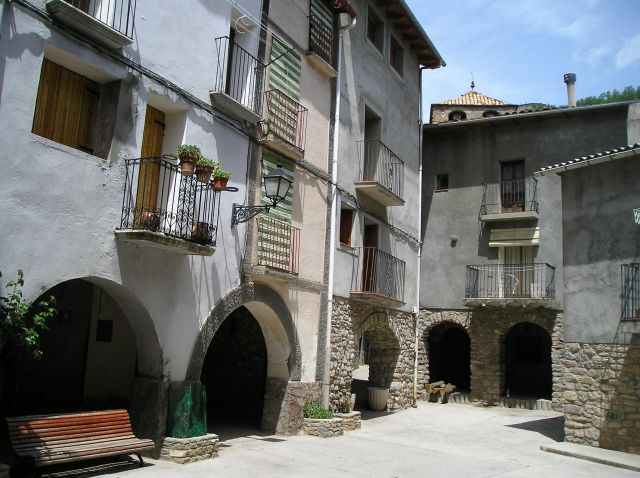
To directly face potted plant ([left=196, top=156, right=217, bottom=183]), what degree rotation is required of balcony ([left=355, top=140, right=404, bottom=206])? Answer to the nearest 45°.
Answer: approximately 45° to its right

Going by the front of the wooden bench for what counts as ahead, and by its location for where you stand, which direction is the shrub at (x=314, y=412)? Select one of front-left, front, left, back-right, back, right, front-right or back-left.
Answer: left

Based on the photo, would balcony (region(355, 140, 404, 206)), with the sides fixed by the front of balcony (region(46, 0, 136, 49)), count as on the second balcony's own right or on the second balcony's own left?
on the second balcony's own left

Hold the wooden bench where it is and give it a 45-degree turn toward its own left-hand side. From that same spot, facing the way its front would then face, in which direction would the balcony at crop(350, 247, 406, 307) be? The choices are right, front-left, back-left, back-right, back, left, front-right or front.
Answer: front-left

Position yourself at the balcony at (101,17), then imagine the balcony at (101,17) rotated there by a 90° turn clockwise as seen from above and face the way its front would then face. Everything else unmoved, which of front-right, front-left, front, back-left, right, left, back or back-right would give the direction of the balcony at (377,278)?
back

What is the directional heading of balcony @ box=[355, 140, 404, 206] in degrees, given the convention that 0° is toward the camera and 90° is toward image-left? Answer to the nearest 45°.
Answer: approximately 315°

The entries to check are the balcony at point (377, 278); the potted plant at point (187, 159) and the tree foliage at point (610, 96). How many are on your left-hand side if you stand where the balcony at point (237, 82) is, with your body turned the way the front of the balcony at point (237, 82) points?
2

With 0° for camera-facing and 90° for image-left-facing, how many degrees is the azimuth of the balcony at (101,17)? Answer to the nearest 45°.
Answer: approximately 315°

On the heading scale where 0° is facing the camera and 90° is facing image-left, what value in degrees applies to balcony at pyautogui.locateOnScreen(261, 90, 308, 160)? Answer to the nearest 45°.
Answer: approximately 315°

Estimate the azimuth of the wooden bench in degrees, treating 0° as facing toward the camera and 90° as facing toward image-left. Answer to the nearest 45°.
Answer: approximately 315°

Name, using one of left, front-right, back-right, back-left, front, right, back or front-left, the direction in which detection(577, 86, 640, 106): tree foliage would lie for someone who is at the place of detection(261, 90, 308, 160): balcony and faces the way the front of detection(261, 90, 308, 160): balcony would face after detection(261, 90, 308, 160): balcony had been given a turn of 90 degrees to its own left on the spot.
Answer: front
